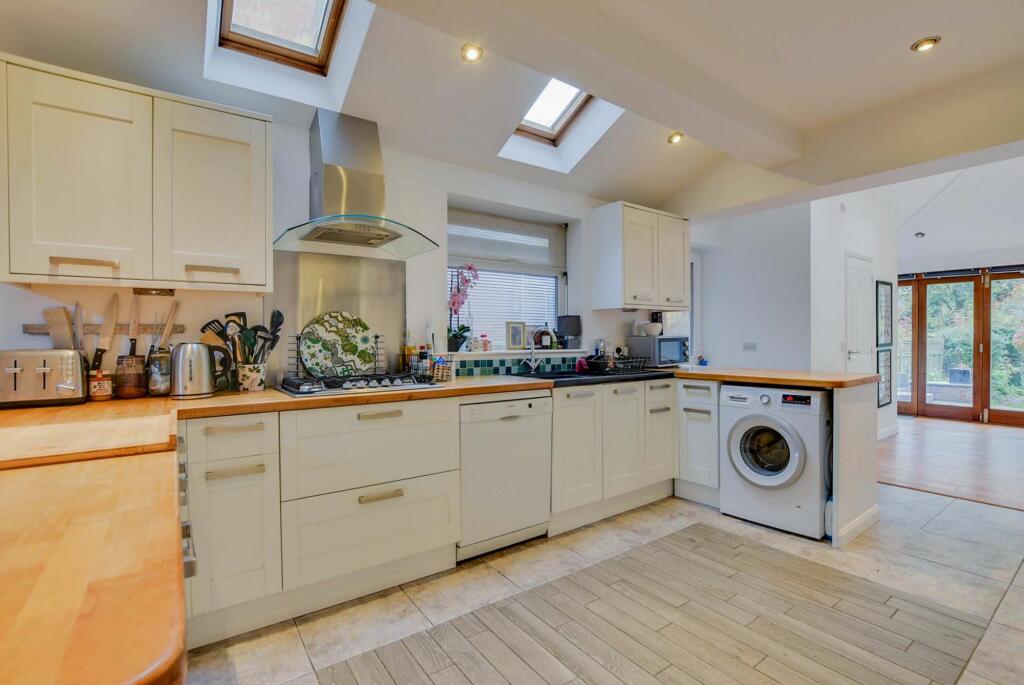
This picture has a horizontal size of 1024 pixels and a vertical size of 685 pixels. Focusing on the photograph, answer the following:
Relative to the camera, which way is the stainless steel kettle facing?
to the viewer's left

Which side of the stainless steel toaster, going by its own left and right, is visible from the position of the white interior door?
left

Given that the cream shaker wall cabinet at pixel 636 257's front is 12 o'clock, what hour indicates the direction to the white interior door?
The white interior door is roughly at 9 o'clock from the cream shaker wall cabinet.

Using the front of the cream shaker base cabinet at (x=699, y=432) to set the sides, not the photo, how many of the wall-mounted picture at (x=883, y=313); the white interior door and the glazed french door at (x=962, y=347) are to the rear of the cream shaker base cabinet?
3

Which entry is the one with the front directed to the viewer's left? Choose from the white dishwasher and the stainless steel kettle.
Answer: the stainless steel kettle

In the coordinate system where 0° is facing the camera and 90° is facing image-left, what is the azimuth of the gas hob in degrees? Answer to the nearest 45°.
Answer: approximately 315°

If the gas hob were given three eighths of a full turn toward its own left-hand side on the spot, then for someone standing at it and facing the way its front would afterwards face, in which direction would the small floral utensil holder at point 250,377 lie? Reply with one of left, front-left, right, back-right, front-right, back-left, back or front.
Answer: left

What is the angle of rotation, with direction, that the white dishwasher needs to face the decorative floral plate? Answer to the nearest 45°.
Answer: approximately 135° to its right

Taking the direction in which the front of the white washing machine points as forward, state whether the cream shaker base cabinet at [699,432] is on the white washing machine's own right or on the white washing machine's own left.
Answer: on the white washing machine's own right
